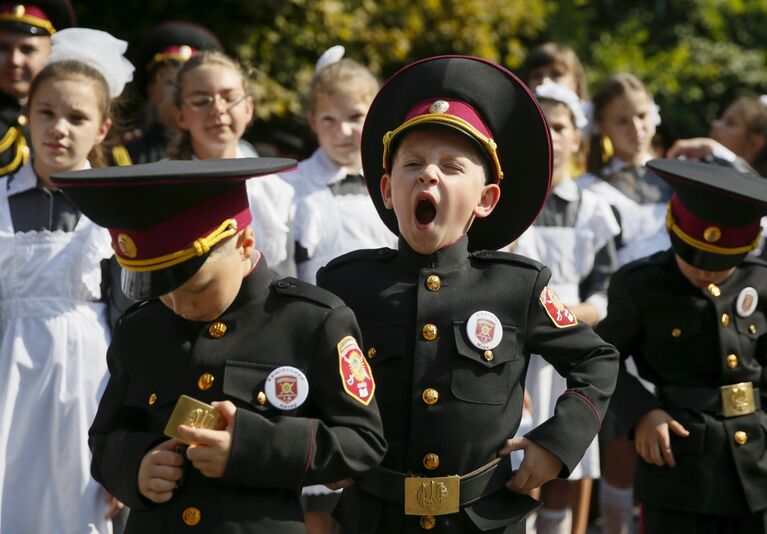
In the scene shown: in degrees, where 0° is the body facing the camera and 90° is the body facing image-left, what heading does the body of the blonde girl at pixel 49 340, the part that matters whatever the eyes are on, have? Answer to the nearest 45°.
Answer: approximately 0°
